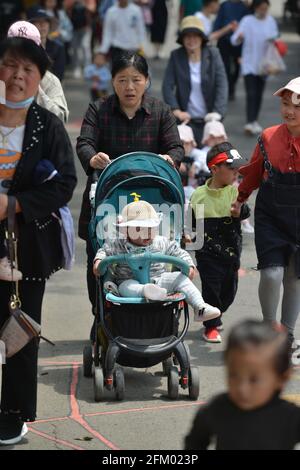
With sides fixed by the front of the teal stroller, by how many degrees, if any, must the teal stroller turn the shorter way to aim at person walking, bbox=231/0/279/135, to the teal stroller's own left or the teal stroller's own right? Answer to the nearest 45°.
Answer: approximately 180°

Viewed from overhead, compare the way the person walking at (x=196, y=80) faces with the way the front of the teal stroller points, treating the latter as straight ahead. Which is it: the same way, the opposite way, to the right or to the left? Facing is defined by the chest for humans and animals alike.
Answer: the same way

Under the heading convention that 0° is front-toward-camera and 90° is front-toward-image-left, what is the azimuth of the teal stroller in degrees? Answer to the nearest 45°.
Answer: approximately 0°

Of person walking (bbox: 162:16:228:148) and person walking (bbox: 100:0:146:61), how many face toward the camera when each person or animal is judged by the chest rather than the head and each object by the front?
2

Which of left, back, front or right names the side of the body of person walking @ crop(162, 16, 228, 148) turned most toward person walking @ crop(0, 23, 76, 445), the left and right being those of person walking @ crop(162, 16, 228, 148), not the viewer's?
front

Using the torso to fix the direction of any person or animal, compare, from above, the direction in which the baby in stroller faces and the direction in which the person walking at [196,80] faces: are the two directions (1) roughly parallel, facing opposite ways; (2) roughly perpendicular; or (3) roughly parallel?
roughly parallel

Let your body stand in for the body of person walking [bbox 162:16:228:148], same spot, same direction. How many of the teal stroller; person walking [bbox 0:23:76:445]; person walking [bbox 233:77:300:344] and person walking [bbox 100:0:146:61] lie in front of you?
3

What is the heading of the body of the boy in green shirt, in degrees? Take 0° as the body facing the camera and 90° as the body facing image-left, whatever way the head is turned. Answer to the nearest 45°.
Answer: approximately 315°

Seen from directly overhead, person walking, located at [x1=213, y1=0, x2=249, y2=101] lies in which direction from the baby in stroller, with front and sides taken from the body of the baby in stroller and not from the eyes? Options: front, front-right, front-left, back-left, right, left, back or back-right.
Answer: back

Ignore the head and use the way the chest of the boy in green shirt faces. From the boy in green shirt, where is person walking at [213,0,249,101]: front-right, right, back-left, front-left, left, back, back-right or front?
back-left

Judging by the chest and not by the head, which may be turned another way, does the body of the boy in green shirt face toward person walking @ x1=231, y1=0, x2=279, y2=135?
no

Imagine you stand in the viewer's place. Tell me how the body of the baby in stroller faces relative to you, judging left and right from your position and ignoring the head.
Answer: facing the viewer

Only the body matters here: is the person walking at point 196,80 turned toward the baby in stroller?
yes

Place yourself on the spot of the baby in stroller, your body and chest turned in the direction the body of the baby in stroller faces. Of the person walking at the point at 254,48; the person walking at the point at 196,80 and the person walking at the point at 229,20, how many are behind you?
3

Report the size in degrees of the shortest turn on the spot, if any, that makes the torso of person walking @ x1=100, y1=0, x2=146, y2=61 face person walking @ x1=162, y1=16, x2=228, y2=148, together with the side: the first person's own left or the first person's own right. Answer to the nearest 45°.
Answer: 0° — they already face them

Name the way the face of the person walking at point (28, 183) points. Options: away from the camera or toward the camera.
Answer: toward the camera
